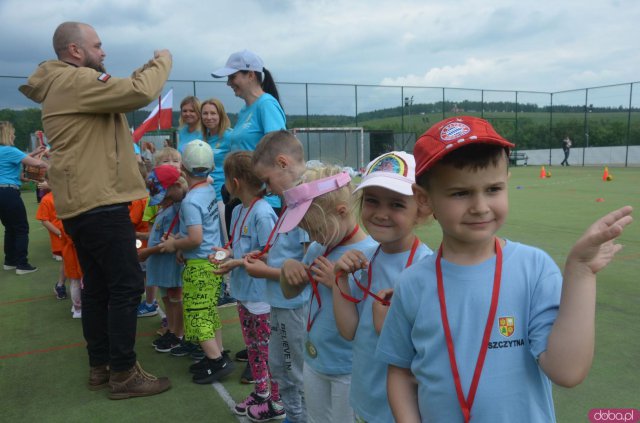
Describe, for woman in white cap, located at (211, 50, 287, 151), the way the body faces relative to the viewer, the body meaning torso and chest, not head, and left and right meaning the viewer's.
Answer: facing to the left of the viewer

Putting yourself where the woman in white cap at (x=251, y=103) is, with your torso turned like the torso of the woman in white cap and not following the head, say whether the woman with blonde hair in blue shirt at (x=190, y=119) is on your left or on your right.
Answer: on your right

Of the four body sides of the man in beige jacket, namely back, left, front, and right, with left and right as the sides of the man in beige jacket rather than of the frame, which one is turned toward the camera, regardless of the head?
right

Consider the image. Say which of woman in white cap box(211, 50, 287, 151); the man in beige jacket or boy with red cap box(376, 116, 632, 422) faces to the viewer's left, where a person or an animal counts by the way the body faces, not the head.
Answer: the woman in white cap

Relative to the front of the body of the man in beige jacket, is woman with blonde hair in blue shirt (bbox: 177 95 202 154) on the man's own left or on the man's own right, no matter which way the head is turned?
on the man's own left

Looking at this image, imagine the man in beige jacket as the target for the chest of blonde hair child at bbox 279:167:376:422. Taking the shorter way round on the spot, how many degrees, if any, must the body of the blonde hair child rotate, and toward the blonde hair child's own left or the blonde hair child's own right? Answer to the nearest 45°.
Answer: approximately 90° to the blonde hair child's own right

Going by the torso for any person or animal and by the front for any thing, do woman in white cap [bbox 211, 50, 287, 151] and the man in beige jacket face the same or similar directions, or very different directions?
very different directions

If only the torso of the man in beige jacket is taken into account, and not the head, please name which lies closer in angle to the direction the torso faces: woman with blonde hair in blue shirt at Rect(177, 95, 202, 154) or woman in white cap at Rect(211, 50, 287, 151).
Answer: the woman in white cap

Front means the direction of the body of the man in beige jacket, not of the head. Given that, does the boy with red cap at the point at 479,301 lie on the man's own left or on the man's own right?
on the man's own right

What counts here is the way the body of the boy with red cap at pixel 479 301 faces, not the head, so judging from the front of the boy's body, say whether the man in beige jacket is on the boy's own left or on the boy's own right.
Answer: on the boy's own right
